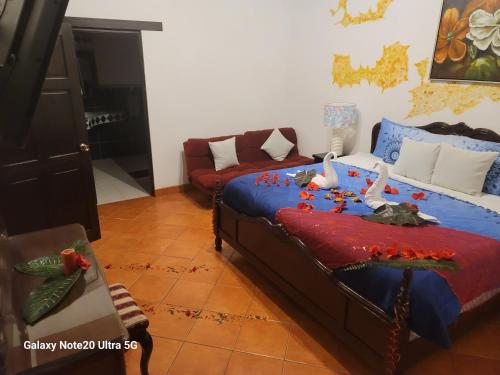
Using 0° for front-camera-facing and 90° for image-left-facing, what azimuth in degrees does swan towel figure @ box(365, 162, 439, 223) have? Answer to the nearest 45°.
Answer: approximately 90°

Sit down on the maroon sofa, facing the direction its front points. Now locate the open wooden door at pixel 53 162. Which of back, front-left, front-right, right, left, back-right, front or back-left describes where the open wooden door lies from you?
right

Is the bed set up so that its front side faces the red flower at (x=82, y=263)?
yes

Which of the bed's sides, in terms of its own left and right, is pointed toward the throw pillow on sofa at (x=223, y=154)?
right

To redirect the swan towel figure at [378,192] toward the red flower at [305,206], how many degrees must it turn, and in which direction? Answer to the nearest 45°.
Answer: approximately 45° to its left

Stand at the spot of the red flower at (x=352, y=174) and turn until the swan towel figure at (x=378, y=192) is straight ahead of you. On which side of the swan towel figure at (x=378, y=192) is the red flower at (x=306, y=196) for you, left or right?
right

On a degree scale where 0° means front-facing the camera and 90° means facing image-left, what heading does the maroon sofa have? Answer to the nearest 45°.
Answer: approximately 315°

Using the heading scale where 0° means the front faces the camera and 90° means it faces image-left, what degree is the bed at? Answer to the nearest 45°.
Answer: approximately 45°

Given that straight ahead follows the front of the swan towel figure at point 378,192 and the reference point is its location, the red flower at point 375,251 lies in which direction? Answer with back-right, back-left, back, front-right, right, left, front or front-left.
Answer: left

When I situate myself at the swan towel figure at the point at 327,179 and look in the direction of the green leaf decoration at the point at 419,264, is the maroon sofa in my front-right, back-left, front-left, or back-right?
back-right

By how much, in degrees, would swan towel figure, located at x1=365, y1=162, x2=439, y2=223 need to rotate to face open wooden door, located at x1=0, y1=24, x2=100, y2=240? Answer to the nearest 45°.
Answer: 0° — it already faces it

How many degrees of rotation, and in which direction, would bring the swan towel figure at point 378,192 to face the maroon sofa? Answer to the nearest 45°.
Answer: approximately 45° to its right

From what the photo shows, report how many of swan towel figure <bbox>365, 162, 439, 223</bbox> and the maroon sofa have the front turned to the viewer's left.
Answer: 1

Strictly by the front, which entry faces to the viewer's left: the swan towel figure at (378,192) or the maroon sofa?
the swan towel figure

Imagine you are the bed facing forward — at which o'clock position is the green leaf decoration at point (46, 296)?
The green leaf decoration is roughly at 12 o'clock from the bed.
